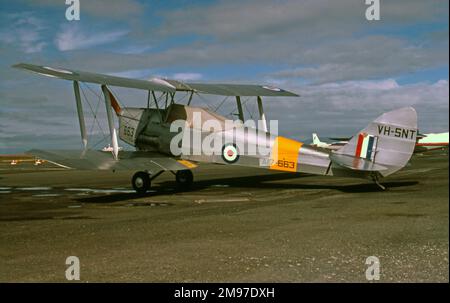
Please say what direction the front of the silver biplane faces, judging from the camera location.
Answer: facing away from the viewer and to the left of the viewer
